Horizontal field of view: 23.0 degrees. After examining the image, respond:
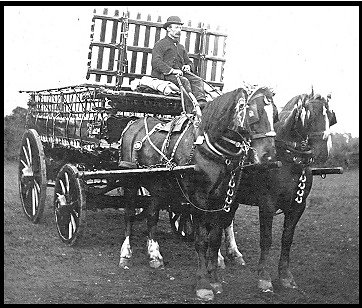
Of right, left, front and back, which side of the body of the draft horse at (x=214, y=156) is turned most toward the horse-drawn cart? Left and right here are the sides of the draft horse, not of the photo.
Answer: back

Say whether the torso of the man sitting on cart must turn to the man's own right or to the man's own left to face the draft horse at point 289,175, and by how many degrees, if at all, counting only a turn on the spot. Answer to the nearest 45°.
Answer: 0° — they already face it

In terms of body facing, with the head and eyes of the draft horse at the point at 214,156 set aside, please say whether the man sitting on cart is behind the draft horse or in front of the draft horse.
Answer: behind

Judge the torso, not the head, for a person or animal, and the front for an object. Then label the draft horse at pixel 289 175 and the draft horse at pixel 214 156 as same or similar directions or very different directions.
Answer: same or similar directions

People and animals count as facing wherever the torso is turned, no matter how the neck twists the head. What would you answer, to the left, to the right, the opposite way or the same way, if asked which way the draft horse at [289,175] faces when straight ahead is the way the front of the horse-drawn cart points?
the same way

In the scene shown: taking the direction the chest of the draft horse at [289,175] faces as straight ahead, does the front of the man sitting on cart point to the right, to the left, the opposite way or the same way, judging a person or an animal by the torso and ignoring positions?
the same way

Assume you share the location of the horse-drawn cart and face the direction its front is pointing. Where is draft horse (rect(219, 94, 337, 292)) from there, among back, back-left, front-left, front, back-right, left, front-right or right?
front

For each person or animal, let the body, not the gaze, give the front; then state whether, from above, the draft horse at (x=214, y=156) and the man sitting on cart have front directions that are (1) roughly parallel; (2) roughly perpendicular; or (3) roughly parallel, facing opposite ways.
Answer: roughly parallel

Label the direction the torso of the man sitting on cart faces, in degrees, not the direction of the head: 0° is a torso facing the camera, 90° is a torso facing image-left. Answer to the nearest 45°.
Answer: approximately 315°

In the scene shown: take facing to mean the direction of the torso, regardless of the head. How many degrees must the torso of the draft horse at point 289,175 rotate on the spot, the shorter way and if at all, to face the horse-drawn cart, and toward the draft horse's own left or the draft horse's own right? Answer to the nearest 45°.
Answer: approximately 180°

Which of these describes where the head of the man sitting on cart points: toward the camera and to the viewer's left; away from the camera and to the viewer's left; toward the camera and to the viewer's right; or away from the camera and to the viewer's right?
toward the camera and to the viewer's right

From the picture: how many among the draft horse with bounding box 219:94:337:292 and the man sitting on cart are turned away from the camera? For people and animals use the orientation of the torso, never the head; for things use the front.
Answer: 0

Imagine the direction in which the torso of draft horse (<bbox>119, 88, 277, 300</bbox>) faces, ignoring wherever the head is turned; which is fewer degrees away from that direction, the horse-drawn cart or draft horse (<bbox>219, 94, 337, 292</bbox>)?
the draft horse

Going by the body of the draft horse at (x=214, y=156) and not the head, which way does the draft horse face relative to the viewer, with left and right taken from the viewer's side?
facing the viewer and to the right of the viewer

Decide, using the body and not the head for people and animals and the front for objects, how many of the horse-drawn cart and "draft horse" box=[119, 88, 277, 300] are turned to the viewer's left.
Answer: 0
